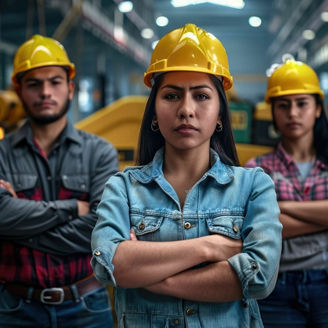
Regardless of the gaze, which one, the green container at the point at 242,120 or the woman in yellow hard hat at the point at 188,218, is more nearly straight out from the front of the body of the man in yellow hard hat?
the woman in yellow hard hat

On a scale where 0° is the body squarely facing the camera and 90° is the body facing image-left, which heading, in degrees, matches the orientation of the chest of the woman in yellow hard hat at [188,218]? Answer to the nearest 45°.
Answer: approximately 0°

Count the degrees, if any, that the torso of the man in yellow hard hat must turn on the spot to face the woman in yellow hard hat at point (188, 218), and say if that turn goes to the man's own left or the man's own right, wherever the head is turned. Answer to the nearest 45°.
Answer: approximately 45° to the man's own left

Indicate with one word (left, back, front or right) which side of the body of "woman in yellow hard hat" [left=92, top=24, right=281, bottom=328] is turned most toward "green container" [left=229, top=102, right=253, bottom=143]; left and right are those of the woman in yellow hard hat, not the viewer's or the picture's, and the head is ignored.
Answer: back

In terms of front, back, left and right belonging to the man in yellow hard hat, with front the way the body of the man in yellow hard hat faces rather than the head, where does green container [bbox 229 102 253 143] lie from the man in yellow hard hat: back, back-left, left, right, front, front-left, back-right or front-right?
back-left

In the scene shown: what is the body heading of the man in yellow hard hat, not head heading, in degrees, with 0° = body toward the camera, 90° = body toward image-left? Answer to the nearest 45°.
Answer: approximately 0°

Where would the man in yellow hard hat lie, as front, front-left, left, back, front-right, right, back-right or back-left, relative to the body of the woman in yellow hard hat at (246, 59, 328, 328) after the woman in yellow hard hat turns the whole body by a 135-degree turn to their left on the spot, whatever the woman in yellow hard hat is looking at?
back-left
